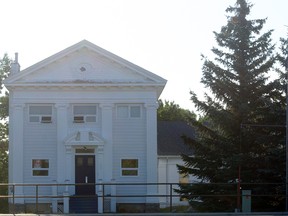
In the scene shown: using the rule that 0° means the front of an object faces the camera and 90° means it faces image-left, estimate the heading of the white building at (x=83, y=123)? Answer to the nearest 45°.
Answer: approximately 0°

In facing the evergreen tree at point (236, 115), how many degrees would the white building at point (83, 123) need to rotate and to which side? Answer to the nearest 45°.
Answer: approximately 45° to its left

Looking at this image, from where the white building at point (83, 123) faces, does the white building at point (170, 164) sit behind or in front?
behind

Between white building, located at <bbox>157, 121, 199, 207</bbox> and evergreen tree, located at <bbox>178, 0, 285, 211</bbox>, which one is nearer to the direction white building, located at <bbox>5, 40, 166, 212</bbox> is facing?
the evergreen tree
